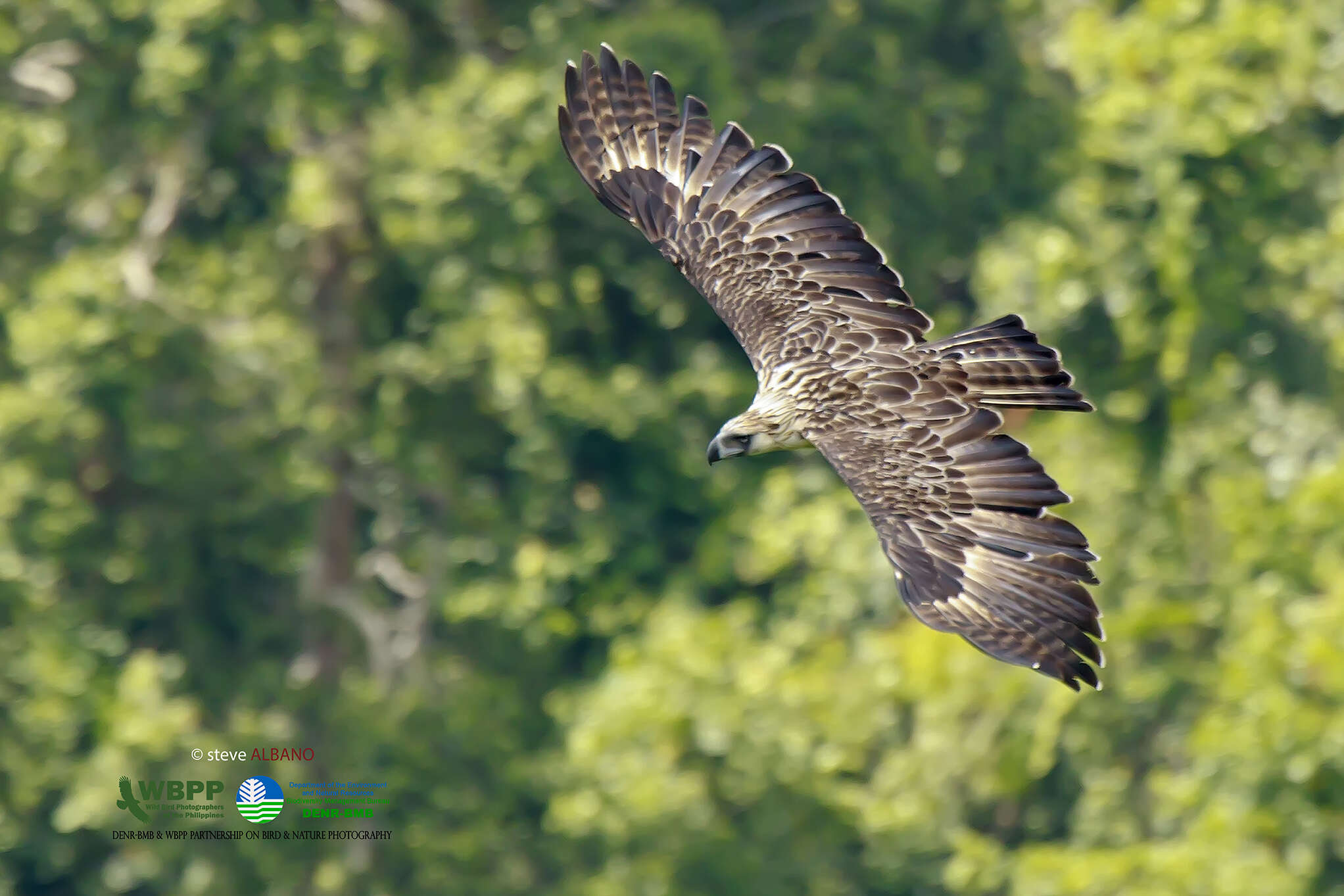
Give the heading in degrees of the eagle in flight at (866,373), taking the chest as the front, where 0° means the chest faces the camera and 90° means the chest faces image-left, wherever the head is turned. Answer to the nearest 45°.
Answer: approximately 90°
